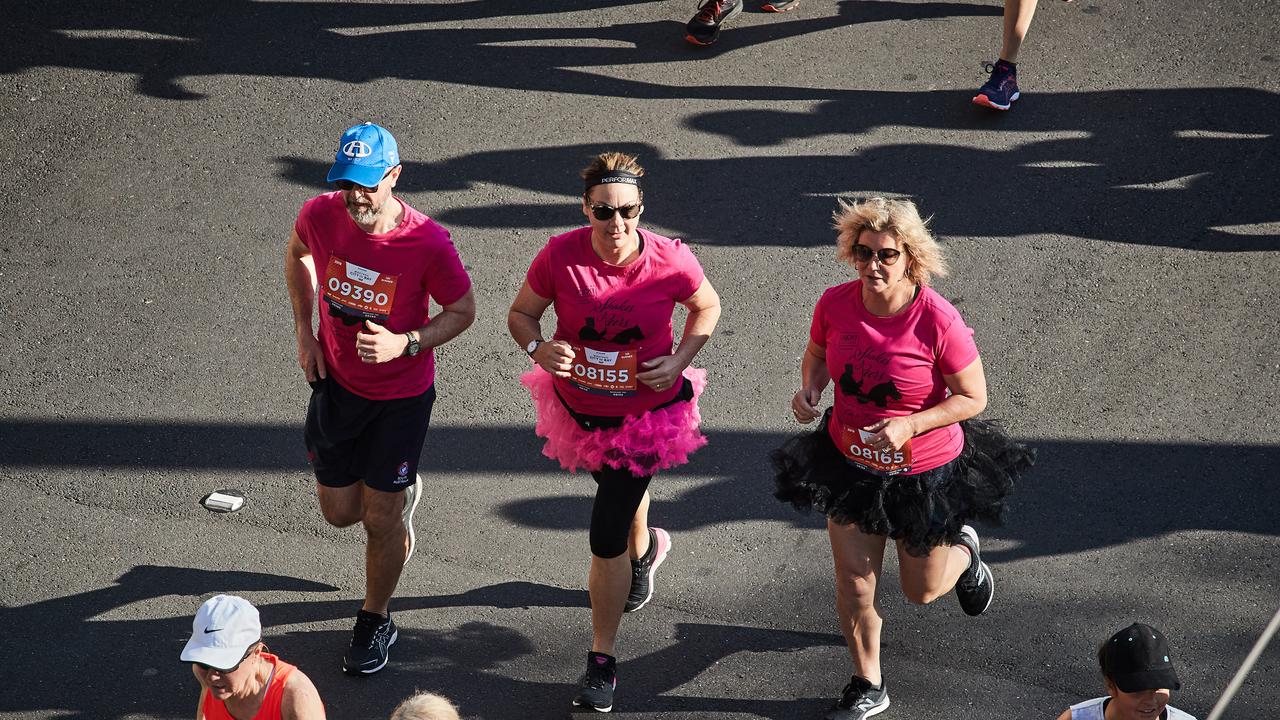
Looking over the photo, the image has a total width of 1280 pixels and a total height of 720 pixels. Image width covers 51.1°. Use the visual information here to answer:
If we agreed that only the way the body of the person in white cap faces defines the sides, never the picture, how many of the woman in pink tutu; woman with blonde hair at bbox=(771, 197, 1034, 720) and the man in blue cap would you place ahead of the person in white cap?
0

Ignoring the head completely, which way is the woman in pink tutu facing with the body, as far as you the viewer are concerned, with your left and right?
facing the viewer

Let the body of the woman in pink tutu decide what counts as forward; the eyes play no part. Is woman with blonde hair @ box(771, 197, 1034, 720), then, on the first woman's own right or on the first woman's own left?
on the first woman's own left

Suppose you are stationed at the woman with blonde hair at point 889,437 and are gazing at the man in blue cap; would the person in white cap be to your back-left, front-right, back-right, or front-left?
front-left

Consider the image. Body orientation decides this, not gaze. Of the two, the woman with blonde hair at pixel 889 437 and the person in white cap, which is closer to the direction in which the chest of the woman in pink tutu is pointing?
the person in white cap

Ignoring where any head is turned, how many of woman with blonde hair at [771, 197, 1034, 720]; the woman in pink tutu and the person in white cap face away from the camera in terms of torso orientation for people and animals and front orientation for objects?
0

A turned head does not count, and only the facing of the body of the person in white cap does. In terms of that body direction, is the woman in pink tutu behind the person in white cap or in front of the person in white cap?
behind

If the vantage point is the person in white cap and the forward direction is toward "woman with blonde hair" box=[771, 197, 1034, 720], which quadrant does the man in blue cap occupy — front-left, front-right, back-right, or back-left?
front-left

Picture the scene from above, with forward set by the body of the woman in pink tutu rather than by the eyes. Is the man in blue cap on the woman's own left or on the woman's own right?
on the woman's own right

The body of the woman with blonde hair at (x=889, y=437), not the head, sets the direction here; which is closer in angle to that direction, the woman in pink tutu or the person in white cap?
the person in white cap

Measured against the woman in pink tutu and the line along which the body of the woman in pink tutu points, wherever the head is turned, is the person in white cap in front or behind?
in front

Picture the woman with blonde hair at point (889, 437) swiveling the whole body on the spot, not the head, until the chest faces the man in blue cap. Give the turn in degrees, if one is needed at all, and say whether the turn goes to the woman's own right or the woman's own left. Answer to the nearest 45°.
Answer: approximately 45° to the woman's own right

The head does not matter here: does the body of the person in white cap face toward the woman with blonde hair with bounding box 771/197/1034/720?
no

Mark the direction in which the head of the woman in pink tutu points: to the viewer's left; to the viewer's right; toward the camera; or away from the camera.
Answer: toward the camera

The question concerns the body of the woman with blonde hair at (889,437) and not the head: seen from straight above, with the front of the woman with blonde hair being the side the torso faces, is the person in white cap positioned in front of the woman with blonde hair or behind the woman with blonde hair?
in front

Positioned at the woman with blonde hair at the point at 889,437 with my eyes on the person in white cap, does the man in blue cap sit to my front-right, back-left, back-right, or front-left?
front-right

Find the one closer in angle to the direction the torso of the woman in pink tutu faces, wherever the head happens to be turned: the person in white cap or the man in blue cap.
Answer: the person in white cap
